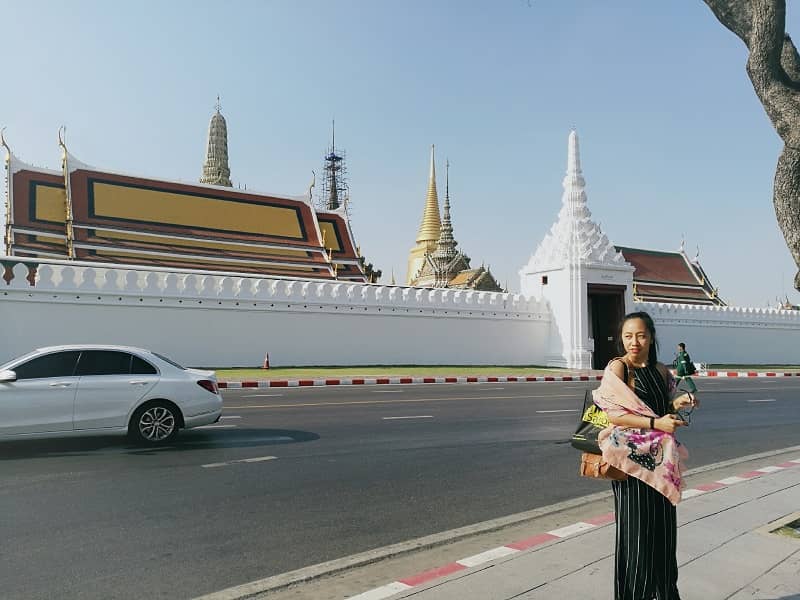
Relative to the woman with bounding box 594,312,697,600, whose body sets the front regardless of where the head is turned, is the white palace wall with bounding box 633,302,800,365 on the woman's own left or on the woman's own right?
on the woman's own left

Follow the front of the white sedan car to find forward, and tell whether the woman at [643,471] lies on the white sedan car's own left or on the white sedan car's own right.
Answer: on the white sedan car's own left

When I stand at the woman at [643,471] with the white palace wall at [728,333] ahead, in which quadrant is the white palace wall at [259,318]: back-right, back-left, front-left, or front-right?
front-left

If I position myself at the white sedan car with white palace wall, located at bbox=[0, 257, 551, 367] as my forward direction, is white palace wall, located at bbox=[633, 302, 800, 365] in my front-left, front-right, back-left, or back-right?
front-right

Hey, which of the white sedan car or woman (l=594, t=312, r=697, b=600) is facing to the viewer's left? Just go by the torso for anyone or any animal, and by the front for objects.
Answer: the white sedan car

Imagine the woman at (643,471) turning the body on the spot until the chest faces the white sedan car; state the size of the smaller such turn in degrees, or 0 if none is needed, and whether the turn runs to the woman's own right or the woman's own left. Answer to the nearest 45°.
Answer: approximately 180°

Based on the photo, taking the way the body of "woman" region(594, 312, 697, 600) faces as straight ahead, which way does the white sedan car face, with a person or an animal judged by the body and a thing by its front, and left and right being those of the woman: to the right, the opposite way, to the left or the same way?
to the right

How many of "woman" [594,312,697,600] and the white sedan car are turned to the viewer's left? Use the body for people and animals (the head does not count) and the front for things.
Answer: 1

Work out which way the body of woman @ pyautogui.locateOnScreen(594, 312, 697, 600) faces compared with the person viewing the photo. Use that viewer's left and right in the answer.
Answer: facing the viewer and to the right of the viewer

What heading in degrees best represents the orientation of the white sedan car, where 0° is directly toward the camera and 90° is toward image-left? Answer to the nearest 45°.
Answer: approximately 90°
